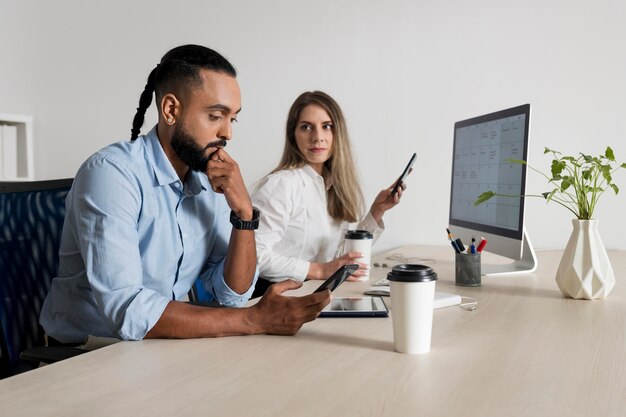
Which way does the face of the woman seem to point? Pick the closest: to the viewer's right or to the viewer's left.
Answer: to the viewer's left

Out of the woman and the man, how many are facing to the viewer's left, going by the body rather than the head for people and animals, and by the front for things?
0

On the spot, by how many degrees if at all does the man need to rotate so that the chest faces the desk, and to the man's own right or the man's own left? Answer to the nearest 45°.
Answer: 0° — they already face it

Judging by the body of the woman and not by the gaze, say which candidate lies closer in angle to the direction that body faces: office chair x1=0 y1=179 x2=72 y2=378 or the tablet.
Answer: the tablet

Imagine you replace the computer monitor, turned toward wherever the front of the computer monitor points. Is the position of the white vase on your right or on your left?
on your left

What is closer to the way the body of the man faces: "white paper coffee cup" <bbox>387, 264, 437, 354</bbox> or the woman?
the white paper coffee cup
